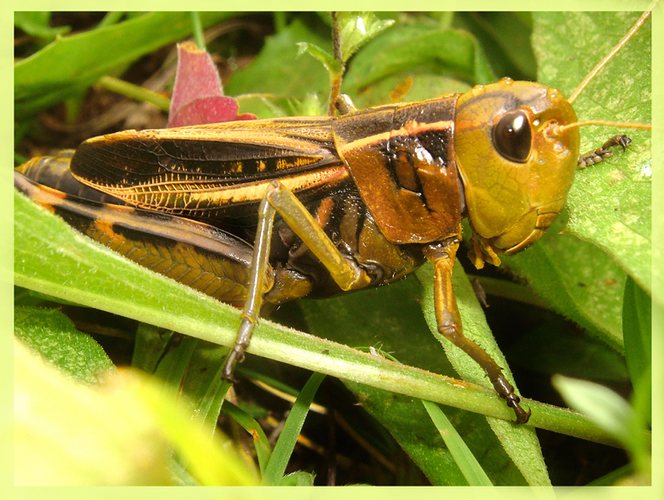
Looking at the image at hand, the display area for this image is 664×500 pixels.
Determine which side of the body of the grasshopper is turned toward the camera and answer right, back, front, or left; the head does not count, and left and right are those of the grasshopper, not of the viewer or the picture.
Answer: right

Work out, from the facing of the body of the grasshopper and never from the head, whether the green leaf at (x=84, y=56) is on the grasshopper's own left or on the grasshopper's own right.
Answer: on the grasshopper's own left

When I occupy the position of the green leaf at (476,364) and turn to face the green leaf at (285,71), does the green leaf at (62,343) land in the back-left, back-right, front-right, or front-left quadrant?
front-left

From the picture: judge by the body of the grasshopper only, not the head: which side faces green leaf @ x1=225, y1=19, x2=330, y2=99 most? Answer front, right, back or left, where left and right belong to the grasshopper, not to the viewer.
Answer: left

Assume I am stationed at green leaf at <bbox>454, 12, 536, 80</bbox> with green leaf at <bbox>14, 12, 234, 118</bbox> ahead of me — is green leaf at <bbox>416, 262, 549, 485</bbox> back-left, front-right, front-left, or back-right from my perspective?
front-left

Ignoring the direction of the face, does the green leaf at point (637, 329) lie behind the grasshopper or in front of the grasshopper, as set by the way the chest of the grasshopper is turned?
in front

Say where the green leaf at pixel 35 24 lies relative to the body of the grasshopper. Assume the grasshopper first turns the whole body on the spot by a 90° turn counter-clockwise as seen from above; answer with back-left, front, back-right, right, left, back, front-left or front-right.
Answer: front-left

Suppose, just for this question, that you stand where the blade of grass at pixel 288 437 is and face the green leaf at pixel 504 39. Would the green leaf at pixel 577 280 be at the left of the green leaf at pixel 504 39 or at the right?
right
